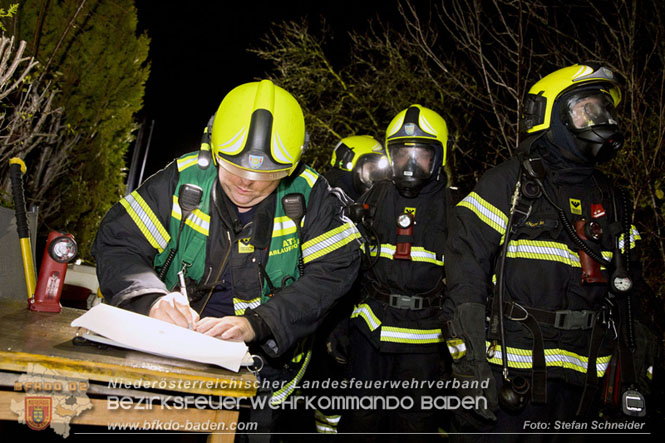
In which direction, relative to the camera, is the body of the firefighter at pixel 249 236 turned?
toward the camera

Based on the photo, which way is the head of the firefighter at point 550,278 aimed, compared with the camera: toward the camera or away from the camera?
toward the camera

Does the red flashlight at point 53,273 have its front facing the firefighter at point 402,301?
no

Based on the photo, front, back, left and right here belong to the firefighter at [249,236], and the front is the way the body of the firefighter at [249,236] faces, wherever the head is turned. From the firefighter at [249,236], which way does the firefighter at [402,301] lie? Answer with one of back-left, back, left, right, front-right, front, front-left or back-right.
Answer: back-left

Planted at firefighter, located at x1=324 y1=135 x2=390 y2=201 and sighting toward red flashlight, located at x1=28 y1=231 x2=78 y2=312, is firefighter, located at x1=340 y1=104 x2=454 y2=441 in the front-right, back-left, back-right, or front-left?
front-left

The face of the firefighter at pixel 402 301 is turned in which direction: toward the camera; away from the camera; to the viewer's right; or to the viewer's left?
toward the camera

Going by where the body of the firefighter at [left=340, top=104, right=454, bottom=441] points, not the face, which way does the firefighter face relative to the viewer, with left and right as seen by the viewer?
facing the viewer

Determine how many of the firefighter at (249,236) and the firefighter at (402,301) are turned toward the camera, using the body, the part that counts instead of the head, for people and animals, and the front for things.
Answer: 2

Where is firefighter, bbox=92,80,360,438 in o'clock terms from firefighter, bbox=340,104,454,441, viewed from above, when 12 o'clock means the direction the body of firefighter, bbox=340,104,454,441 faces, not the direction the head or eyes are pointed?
firefighter, bbox=92,80,360,438 is roughly at 1 o'clock from firefighter, bbox=340,104,454,441.

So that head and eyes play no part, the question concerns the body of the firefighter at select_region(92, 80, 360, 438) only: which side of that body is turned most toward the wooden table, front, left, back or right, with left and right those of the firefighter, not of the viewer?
front

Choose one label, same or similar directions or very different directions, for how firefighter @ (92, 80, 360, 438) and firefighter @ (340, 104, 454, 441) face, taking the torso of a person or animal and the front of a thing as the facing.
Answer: same or similar directions

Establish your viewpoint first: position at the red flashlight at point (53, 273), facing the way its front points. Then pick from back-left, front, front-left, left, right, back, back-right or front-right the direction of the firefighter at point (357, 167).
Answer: left
